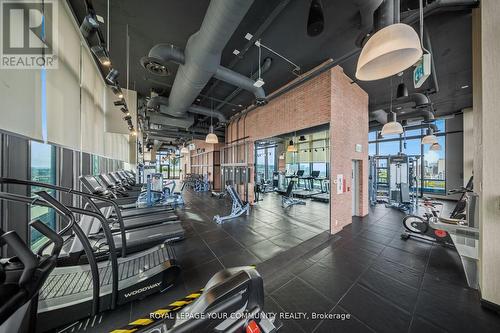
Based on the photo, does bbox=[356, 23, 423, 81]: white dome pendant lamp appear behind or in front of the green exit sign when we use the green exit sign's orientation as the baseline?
in front

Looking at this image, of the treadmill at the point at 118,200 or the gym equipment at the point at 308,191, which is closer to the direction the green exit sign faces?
the treadmill

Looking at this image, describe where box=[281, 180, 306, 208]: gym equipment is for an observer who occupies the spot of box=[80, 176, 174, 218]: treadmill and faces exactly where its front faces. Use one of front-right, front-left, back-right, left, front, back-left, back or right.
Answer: back

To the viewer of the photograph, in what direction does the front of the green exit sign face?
facing the viewer and to the left of the viewer

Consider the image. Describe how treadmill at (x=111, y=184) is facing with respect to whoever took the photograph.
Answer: facing to the left of the viewer

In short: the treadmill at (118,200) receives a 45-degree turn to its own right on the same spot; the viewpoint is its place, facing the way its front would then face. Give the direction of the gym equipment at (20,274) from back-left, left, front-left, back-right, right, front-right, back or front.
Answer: back-left

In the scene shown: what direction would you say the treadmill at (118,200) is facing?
to the viewer's left

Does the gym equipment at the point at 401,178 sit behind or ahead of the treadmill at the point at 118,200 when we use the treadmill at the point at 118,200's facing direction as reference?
behind

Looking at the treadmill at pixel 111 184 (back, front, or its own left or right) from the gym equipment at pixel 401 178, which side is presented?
back

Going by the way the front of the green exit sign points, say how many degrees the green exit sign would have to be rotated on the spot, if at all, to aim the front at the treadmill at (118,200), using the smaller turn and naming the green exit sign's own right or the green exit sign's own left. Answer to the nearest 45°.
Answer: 0° — it already faces it
